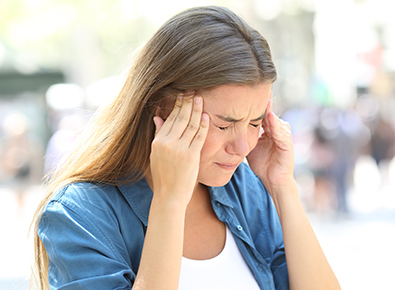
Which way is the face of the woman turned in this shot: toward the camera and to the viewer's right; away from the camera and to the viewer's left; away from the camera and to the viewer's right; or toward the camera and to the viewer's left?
toward the camera and to the viewer's right

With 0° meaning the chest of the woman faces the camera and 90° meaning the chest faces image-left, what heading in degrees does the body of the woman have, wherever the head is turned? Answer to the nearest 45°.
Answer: approximately 315°
